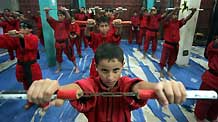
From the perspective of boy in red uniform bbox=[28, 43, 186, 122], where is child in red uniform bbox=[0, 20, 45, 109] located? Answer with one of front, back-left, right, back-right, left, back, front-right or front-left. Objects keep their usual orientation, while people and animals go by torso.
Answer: back-right

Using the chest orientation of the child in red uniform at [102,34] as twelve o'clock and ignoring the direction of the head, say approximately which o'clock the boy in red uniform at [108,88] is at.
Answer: The boy in red uniform is roughly at 12 o'clock from the child in red uniform.

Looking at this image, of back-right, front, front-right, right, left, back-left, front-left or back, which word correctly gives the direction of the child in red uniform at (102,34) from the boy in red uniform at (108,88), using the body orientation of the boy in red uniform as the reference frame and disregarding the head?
back

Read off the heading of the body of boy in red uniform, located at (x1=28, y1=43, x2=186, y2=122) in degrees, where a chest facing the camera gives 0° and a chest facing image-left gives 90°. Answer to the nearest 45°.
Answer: approximately 0°

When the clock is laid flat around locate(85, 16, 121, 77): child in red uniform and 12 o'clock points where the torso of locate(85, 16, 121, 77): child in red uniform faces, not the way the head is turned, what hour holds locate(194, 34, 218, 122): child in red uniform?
locate(194, 34, 218, 122): child in red uniform is roughly at 10 o'clock from locate(85, 16, 121, 77): child in red uniform.
